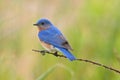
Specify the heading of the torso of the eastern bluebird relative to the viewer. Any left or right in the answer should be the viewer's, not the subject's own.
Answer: facing to the left of the viewer
